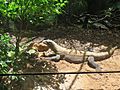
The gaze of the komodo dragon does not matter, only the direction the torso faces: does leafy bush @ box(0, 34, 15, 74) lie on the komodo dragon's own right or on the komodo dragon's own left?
on the komodo dragon's own left

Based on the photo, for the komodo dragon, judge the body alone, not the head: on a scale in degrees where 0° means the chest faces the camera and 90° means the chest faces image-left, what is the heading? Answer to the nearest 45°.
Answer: approximately 90°
